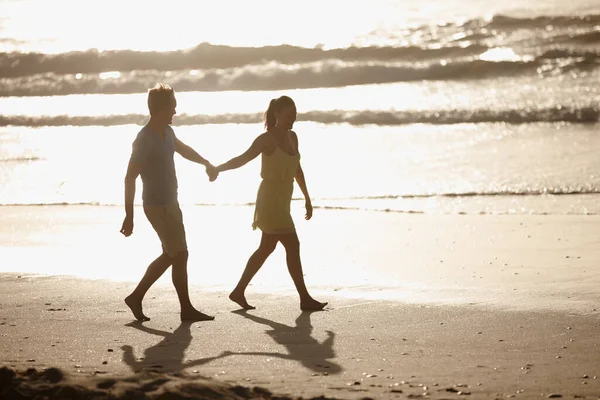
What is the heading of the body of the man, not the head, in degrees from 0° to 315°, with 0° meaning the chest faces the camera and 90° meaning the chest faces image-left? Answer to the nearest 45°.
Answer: approximately 270°

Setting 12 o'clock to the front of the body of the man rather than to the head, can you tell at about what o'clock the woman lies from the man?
The woman is roughly at 11 o'clock from the man.
